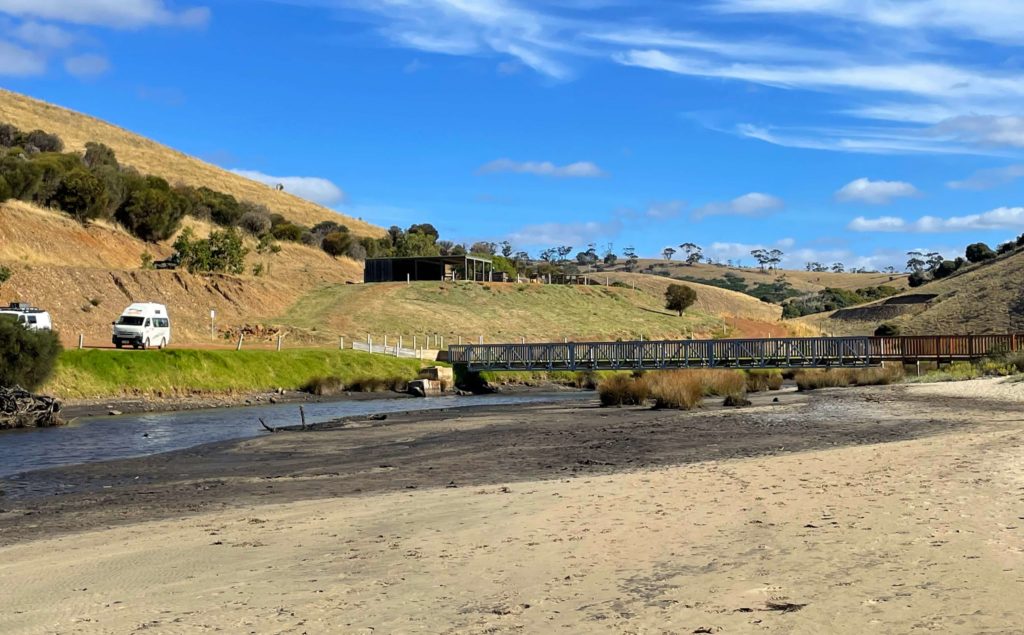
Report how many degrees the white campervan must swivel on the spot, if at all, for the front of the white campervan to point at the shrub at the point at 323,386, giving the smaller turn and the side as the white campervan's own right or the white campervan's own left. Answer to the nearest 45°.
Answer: approximately 135° to the white campervan's own left

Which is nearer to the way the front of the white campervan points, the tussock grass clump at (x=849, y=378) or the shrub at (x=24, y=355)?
the shrub

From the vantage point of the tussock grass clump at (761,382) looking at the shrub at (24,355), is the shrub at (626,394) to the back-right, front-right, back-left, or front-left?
front-left

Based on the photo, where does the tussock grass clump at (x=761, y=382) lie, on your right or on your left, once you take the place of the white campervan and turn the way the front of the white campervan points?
on your left

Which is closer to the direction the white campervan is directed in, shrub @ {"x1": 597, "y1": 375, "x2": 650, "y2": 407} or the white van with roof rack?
the white van with roof rack

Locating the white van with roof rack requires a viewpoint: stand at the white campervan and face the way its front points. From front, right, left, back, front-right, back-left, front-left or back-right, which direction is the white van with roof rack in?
front

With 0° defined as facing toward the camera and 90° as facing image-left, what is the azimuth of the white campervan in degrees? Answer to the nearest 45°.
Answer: approximately 45°

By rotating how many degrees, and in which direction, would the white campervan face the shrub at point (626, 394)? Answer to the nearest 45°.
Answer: approximately 90° to its left

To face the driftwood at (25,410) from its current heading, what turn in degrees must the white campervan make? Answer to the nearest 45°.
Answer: approximately 45° to its left

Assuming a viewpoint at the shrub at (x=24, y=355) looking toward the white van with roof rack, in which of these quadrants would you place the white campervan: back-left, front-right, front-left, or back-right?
front-right
